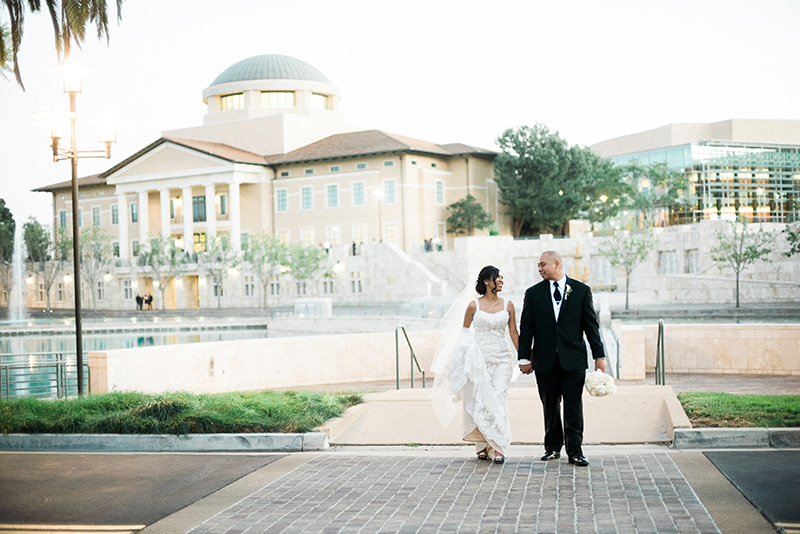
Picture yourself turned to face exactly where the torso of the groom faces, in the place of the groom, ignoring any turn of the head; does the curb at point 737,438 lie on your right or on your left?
on your left

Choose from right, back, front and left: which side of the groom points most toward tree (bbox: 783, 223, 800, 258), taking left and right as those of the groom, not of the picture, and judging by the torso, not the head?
back

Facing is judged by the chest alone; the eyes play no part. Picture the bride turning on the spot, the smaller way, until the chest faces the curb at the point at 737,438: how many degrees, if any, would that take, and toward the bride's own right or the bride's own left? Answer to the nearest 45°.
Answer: approximately 90° to the bride's own left

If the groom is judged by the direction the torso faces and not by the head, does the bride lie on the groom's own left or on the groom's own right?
on the groom's own right

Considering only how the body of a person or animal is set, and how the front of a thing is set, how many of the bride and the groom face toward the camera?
2

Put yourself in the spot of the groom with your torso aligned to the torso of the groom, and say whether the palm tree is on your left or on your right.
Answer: on your right

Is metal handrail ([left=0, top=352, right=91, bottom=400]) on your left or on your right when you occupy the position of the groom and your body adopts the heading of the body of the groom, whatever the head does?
on your right

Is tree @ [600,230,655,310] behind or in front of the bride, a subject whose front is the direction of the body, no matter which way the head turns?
behind

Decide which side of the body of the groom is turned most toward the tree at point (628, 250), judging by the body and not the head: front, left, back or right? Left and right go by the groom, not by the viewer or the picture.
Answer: back

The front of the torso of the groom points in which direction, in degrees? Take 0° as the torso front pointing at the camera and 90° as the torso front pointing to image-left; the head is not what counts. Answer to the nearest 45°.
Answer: approximately 0°
